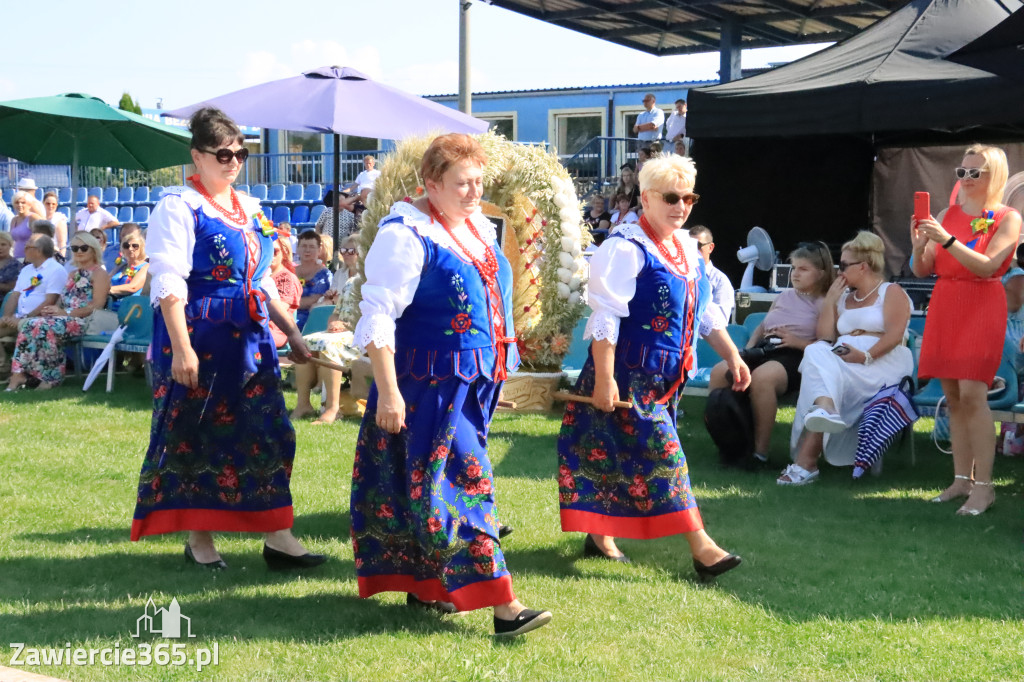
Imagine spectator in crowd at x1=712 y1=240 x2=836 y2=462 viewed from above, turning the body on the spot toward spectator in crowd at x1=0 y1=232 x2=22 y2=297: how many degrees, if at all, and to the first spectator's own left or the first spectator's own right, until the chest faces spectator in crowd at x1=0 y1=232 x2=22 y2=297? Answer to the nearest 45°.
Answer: approximately 45° to the first spectator's own right

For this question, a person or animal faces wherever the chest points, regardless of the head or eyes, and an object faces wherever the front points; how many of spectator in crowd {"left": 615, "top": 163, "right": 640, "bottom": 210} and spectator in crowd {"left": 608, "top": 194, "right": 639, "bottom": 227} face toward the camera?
2

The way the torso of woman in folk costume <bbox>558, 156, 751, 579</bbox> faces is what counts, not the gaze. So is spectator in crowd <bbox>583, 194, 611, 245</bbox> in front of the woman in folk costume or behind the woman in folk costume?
behind

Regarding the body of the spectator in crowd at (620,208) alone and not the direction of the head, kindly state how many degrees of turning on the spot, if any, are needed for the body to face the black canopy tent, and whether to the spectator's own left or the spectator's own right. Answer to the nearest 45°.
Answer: approximately 45° to the spectator's own left

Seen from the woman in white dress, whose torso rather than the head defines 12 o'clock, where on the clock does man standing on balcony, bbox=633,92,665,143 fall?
The man standing on balcony is roughly at 4 o'clock from the woman in white dress.

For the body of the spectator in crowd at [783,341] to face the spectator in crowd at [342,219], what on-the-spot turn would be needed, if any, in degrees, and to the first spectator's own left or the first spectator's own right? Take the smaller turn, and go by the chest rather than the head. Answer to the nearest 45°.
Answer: approximately 90° to the first spectator's own right

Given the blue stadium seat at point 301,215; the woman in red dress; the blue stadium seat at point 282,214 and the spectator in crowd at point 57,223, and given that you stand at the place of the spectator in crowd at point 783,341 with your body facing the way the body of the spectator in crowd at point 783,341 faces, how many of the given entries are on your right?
3

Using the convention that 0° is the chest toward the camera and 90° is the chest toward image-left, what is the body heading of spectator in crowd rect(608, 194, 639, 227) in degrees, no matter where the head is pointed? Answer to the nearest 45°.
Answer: approximately 0°

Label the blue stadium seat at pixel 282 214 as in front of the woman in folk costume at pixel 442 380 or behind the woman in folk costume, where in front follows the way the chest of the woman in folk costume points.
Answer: behind

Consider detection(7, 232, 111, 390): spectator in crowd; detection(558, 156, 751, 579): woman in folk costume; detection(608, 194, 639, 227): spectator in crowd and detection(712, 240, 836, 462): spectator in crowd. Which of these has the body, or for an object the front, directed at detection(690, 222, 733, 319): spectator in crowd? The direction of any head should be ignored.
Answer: detection(608, 194, 639, 227): spectator in crowd

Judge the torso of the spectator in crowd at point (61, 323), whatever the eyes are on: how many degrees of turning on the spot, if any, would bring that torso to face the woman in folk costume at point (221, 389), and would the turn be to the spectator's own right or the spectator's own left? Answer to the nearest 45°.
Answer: approximately 45° to the spectator's own left

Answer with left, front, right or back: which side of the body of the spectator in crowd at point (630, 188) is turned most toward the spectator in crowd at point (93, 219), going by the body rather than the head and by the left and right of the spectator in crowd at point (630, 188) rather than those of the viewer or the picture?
right
